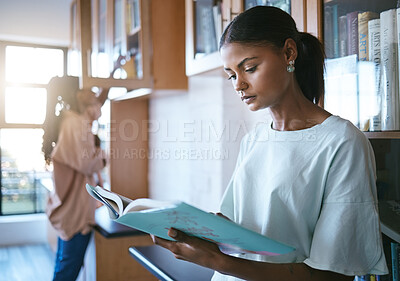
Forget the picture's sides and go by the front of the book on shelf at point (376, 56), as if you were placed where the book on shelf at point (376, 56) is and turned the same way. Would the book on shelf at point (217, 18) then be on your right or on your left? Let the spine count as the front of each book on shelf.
on your right

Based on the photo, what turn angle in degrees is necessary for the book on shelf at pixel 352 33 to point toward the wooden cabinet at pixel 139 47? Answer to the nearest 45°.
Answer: approximately 135° to its right

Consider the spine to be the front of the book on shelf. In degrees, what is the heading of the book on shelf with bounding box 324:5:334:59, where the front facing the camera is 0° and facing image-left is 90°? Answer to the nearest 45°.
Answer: approximately 0°

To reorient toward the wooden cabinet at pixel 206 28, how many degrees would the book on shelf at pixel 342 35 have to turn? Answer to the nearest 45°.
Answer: approximately 135° to its right
